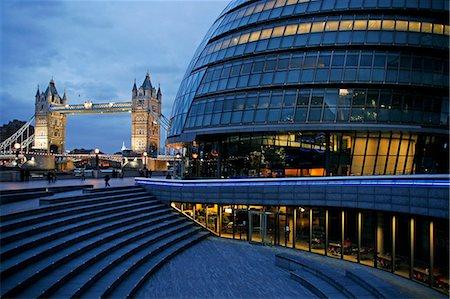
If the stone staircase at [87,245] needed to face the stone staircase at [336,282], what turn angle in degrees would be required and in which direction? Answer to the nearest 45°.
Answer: approximately 45° to its left

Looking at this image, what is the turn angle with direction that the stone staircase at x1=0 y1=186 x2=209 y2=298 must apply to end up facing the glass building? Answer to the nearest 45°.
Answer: approximately 90° to its left

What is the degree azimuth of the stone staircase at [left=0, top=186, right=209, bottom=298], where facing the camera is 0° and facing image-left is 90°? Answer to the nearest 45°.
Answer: approximately 315°

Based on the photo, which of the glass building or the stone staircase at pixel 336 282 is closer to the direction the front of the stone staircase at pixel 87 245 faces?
the stone staircase
